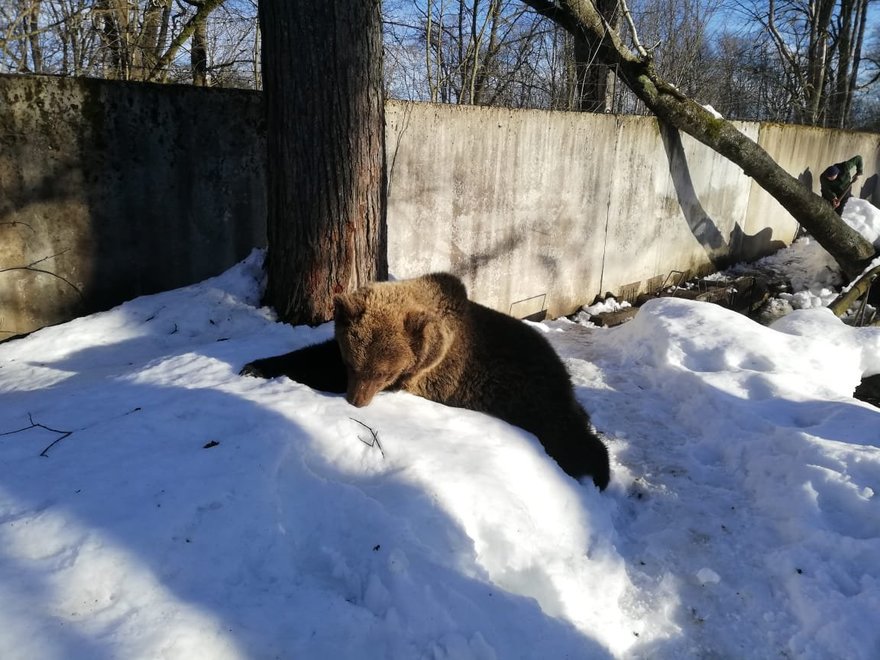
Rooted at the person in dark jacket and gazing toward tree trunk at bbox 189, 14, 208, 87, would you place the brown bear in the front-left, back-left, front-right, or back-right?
front-left

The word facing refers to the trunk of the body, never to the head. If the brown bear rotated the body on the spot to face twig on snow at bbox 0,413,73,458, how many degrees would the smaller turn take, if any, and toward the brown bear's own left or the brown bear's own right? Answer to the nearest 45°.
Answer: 0° — it already faces it

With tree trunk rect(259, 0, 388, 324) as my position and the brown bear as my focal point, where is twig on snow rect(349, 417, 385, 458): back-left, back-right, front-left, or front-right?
front-right
